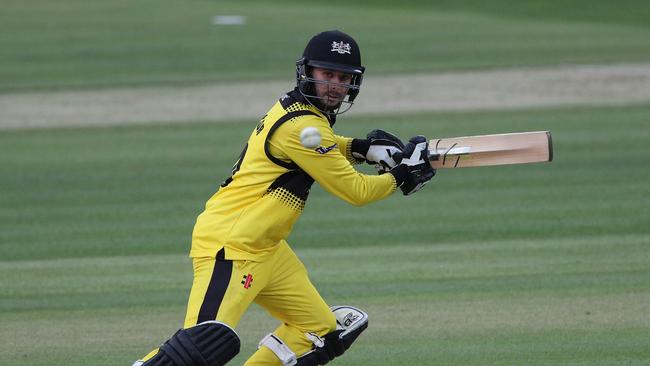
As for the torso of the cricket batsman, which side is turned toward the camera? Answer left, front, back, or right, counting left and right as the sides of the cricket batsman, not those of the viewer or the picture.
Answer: right
